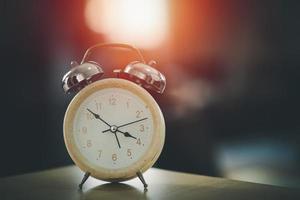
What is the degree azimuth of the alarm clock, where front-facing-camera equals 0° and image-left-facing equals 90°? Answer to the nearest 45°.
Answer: approximately 0°
